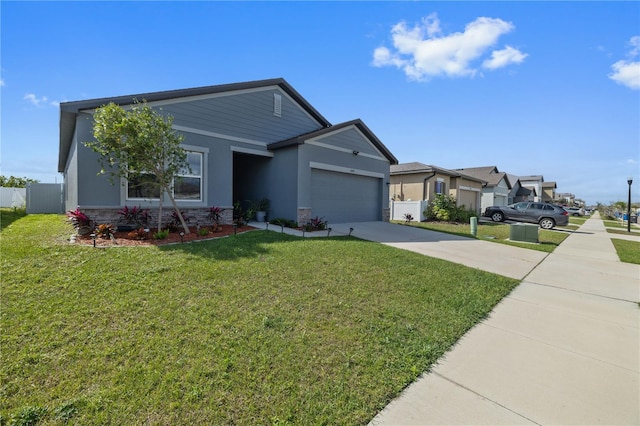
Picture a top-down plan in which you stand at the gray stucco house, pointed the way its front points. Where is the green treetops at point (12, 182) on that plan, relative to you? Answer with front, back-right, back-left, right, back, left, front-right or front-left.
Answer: back

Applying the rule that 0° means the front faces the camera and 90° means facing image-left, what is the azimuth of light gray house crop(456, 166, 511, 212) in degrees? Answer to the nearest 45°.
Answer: approximately 315°

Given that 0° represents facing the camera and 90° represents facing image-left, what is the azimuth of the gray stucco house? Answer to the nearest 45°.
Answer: approximately 315°

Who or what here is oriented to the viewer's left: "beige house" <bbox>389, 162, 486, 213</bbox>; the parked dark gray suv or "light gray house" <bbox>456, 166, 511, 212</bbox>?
the parked dark gray suv

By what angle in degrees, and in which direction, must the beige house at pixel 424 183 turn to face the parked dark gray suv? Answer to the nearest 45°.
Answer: approximately 45° to its left

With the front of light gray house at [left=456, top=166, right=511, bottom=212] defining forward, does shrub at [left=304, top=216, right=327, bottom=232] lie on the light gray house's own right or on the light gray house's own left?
on the light gray house's own right

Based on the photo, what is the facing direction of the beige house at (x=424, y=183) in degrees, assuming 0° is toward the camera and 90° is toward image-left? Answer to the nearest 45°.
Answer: approximately 315°

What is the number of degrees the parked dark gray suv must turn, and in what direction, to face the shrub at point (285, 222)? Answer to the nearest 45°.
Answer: approximately 45° to its left

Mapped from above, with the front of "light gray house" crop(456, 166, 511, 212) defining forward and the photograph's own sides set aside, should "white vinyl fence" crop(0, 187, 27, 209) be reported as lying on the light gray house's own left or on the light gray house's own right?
on the light gray house's own right

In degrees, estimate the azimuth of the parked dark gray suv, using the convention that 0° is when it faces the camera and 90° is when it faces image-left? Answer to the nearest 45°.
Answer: approximately 90°

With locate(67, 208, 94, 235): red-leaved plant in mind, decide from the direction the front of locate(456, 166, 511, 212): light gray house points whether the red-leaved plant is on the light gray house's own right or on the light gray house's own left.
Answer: on the light gray house's own right

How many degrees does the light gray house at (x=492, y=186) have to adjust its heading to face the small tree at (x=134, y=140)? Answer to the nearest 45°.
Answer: approximately 45° to its right
